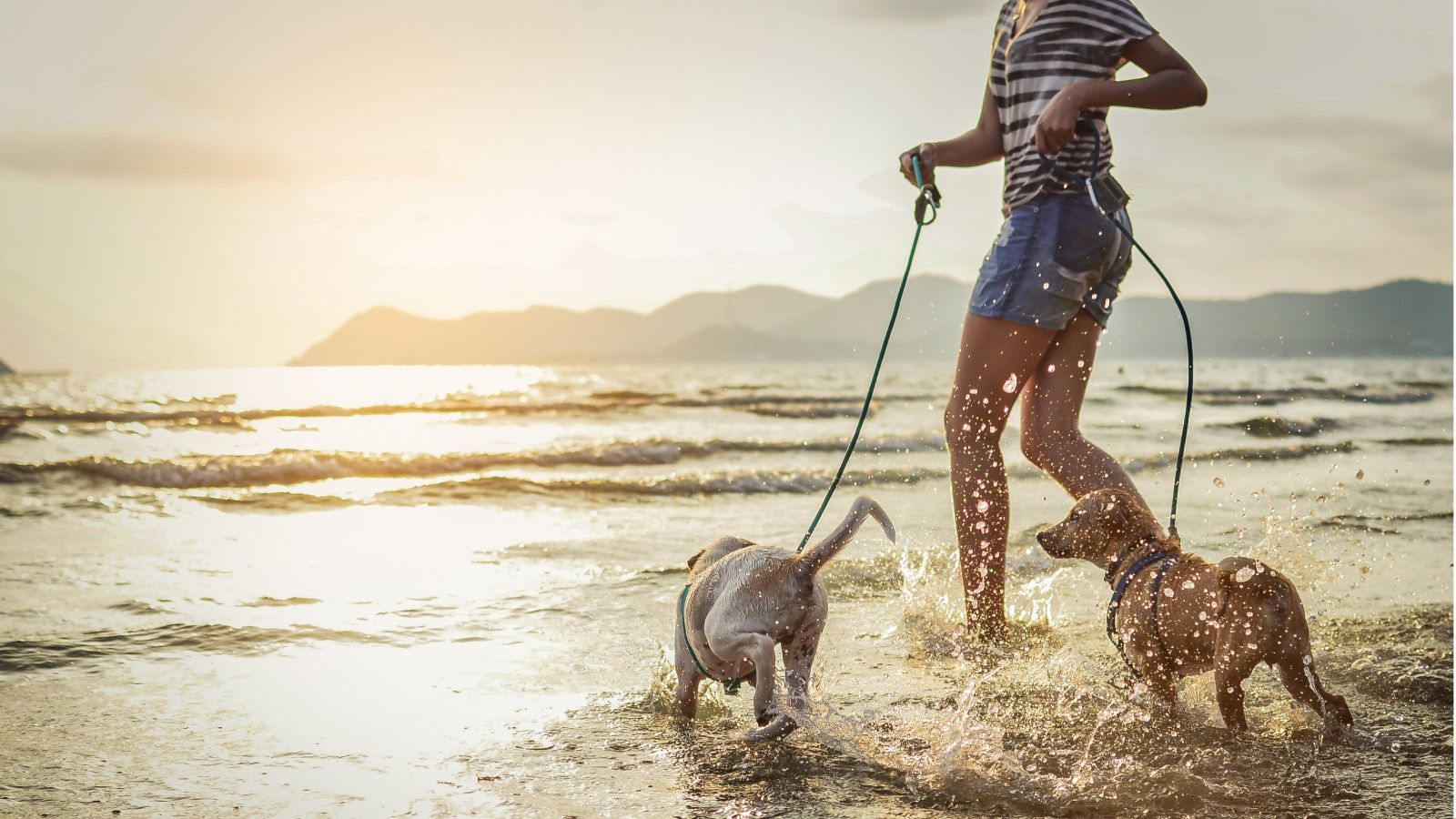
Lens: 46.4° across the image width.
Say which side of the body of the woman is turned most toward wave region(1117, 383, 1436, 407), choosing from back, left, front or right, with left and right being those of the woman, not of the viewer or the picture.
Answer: right

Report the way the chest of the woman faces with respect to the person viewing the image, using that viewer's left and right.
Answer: facing to the left of the viewer

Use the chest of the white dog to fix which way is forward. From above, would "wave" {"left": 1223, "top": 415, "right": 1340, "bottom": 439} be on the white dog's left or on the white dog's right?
on the white dog's right

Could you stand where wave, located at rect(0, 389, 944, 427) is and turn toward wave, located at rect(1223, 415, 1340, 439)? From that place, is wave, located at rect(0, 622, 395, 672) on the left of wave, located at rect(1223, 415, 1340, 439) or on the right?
right

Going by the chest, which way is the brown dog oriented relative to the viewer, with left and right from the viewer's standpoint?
facing away from the viewer and to the left of the viewer

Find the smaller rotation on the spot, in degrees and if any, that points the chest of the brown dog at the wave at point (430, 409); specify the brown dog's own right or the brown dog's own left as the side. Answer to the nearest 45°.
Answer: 0° — it already faces it

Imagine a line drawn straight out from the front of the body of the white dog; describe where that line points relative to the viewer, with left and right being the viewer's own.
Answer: facing away from the viewer and to the left of the viewer

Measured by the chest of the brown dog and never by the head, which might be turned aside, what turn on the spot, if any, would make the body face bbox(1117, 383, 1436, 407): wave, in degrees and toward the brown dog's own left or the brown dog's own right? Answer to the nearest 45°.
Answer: approximately 45° to the brown dog's own right

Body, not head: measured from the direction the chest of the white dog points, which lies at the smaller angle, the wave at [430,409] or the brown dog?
the wave
